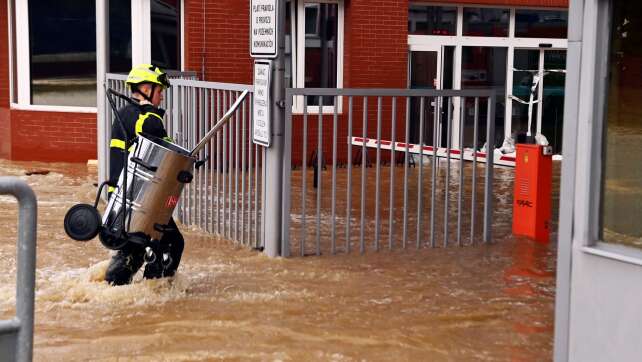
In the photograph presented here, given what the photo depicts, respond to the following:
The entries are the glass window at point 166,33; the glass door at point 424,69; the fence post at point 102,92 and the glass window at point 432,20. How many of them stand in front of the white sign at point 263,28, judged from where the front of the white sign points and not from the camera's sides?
0

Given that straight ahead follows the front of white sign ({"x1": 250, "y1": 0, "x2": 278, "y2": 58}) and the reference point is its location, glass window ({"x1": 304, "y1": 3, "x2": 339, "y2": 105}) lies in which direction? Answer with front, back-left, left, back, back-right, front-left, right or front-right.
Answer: back

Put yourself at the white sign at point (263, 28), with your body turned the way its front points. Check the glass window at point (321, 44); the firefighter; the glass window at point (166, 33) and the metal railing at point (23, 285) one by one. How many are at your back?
2

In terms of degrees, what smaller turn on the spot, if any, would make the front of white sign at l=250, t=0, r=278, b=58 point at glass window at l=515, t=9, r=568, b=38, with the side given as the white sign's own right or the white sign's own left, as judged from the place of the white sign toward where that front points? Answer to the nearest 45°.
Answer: approximately 135° to the white sign's own left

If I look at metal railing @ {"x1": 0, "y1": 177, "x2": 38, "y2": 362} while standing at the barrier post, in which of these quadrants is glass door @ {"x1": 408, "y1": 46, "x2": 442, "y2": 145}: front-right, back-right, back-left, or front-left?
back-right

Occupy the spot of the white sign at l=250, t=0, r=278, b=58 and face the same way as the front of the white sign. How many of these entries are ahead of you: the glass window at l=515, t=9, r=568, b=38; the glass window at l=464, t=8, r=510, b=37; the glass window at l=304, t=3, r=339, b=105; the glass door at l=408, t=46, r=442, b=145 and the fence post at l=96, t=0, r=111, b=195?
0

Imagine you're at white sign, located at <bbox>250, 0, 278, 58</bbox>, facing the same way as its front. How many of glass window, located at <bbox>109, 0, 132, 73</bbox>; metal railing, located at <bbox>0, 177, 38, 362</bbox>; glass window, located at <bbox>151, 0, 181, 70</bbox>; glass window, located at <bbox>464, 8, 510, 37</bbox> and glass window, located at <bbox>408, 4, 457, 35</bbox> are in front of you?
1

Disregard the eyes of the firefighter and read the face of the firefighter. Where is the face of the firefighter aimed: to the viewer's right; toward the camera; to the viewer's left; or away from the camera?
to the viewer's right

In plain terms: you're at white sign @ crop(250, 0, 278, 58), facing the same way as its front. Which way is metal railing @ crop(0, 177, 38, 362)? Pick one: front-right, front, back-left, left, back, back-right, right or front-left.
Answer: front

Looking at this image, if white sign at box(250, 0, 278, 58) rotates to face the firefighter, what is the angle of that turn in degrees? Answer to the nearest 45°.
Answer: approximately 45° to its right

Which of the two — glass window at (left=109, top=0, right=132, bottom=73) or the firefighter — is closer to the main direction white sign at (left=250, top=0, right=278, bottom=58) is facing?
the firefighter

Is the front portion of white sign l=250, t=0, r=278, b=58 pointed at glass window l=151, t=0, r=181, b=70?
no

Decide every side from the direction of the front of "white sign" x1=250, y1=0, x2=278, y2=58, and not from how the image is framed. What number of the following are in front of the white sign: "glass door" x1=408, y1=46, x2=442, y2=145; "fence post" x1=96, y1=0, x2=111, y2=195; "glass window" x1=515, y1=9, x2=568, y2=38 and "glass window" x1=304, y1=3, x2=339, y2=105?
0

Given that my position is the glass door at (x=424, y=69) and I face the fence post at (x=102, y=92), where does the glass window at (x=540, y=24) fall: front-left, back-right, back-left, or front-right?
back-left

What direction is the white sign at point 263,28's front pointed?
toward the camera

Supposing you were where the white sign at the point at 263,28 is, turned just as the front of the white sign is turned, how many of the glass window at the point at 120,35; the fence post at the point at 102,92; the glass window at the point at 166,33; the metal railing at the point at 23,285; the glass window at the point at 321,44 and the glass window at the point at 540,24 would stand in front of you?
1
